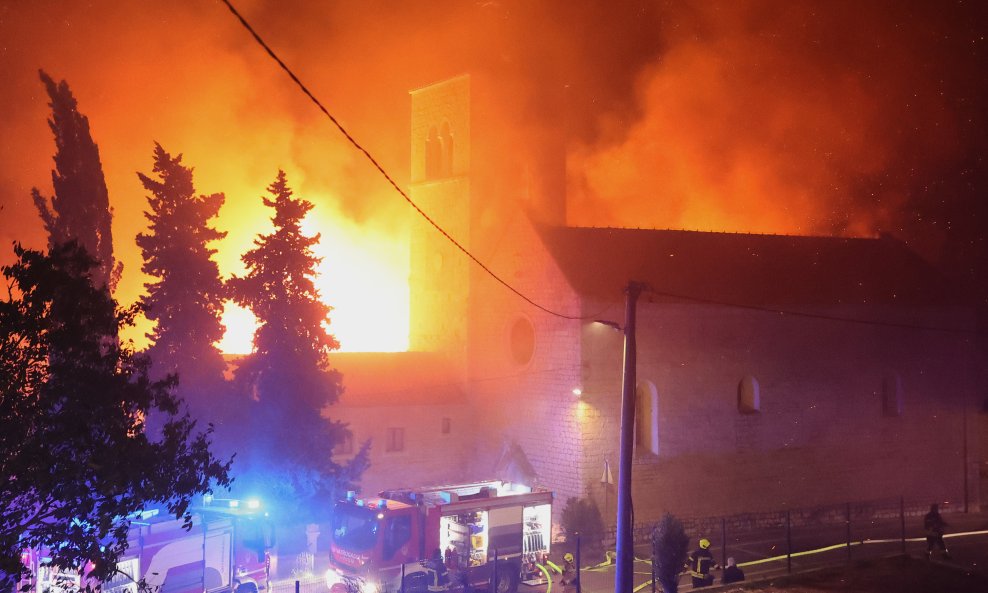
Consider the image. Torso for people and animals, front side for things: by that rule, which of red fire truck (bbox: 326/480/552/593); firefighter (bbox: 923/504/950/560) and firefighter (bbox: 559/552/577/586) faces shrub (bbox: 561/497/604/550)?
firefighter (bbox: 559/552/577/586)

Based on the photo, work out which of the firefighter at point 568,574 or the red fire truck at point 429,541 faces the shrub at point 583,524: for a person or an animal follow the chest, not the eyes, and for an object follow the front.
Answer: the firefighter

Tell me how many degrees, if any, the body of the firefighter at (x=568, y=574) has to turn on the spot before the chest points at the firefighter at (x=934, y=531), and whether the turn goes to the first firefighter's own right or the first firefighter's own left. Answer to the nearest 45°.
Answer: approximately 90° to the first firefighter's own right

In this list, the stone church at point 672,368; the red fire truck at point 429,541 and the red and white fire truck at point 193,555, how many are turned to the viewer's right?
1

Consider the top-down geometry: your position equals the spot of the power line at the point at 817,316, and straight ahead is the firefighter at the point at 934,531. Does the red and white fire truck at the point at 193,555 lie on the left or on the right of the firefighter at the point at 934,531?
right

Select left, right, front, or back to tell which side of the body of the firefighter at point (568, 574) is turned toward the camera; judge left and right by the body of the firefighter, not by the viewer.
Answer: back

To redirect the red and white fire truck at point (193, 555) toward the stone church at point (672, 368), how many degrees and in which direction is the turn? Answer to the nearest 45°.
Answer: approximately 45° to its left

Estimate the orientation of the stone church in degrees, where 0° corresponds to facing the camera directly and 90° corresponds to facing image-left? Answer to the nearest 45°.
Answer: approximately 45°

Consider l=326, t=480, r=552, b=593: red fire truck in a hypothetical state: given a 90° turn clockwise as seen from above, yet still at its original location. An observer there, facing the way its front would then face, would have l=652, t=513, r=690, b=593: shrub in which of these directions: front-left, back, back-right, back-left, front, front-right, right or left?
back-right

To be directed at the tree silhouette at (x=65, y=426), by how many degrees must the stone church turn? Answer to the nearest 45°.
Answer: approximately 45° to its left

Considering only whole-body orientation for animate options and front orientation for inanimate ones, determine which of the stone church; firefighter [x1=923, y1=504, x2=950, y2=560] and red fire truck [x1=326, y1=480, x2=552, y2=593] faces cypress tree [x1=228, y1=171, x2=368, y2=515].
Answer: the stone church

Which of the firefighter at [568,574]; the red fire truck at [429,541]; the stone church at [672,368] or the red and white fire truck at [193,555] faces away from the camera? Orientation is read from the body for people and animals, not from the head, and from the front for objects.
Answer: the firefighter

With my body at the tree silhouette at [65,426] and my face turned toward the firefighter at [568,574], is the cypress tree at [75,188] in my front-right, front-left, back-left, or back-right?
front-left
